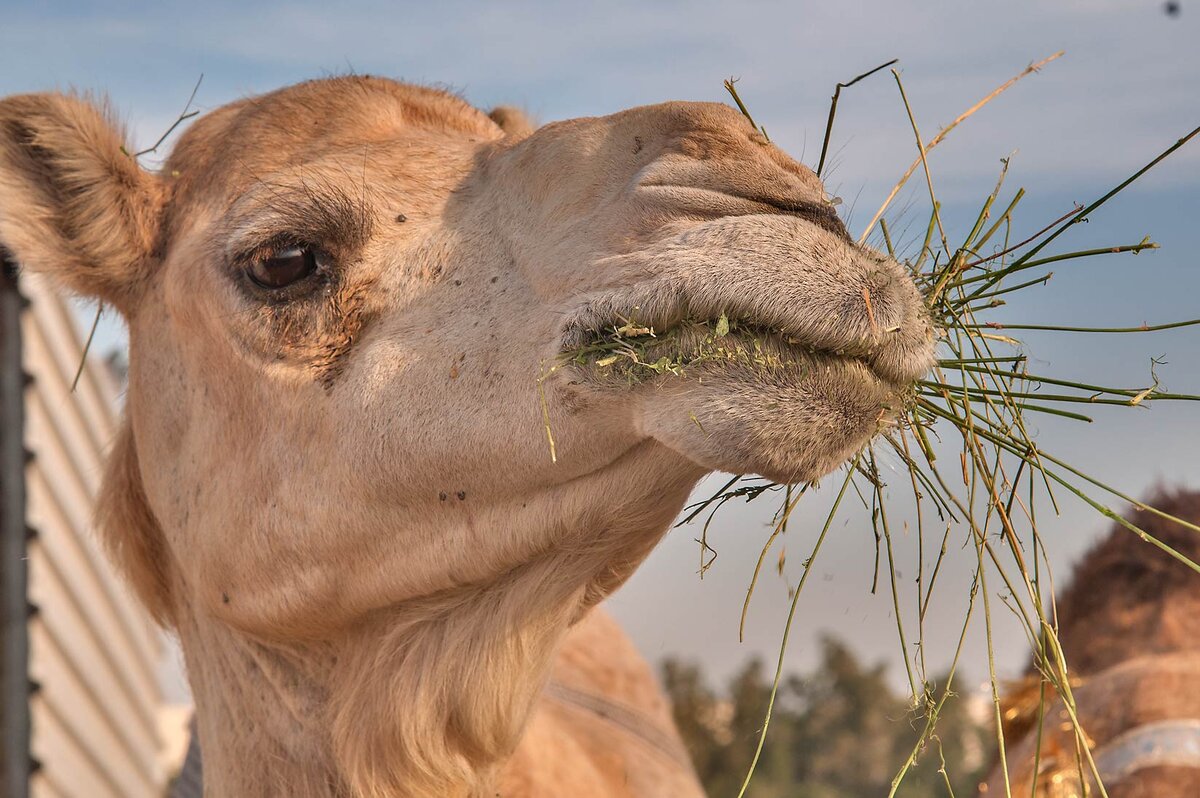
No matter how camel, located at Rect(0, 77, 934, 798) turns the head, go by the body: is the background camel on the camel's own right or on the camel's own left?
on the camel's own left

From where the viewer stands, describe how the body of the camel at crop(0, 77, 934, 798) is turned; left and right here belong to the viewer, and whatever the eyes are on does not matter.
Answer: facing the viewer and to the right of the viewer
